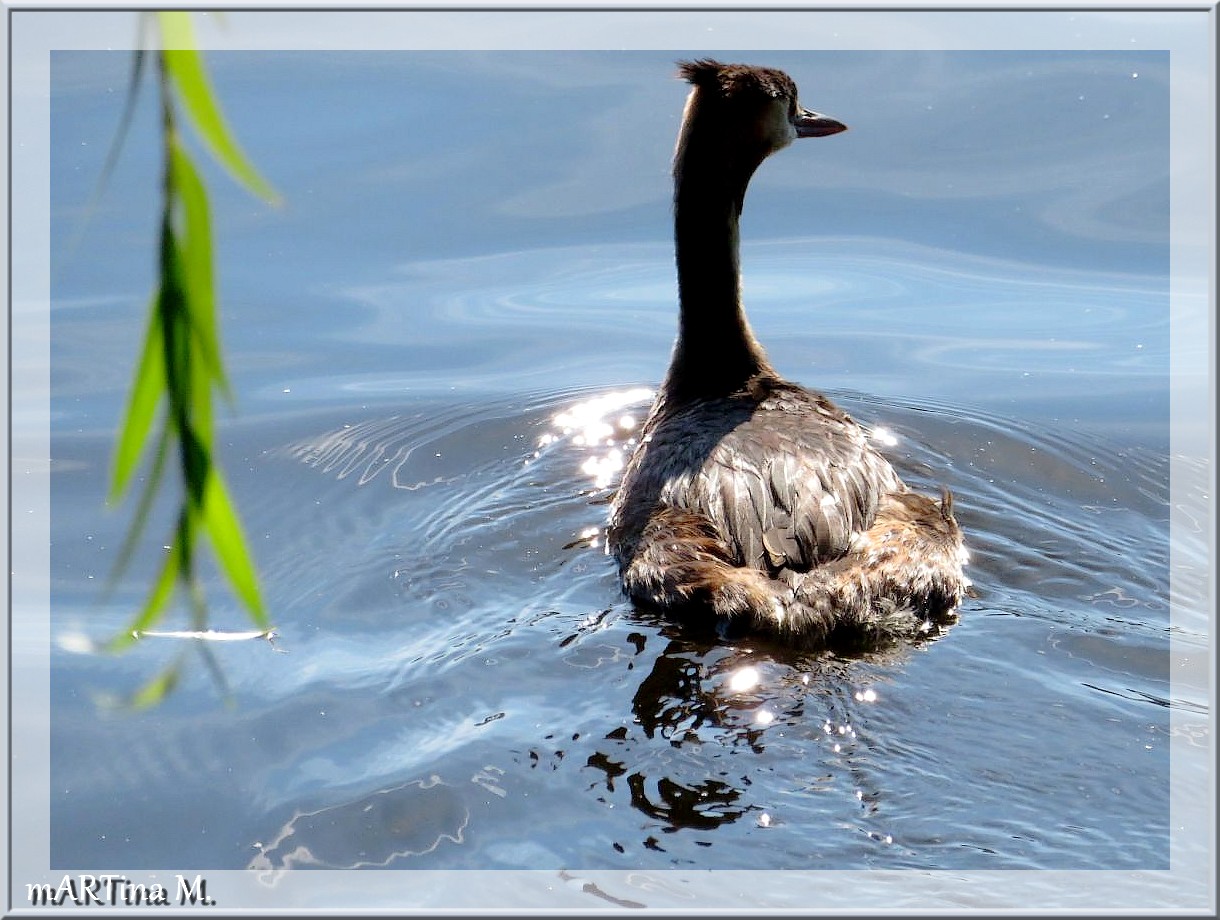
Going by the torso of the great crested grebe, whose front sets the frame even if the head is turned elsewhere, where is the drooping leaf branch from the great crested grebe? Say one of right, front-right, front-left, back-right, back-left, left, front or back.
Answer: back

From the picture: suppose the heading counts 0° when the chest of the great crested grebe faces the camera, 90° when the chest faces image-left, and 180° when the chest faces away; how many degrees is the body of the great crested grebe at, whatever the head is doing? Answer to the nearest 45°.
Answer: approximately 180°
